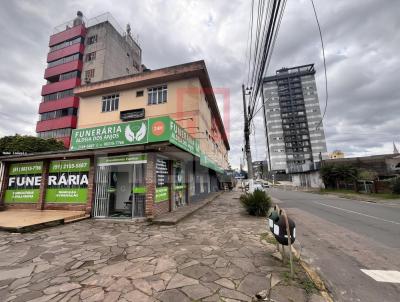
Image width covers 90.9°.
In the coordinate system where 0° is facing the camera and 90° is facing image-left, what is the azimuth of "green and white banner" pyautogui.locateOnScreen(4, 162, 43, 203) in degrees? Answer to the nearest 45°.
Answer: approximately 0°

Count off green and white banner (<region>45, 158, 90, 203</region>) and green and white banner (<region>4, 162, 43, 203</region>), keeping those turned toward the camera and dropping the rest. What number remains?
2

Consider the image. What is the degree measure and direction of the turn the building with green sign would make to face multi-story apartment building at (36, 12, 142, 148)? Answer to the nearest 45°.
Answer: approximately 180°

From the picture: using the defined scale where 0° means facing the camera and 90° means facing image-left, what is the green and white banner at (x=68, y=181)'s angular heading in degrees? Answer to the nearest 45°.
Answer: approximately 0°

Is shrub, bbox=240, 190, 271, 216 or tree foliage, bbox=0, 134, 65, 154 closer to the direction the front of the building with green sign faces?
the shrub

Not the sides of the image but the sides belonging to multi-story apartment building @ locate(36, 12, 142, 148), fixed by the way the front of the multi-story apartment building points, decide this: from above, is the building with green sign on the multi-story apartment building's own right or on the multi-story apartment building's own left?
on the multi-story apartment building's own left

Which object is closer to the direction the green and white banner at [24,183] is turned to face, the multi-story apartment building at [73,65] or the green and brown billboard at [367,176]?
the green and brown billboard
